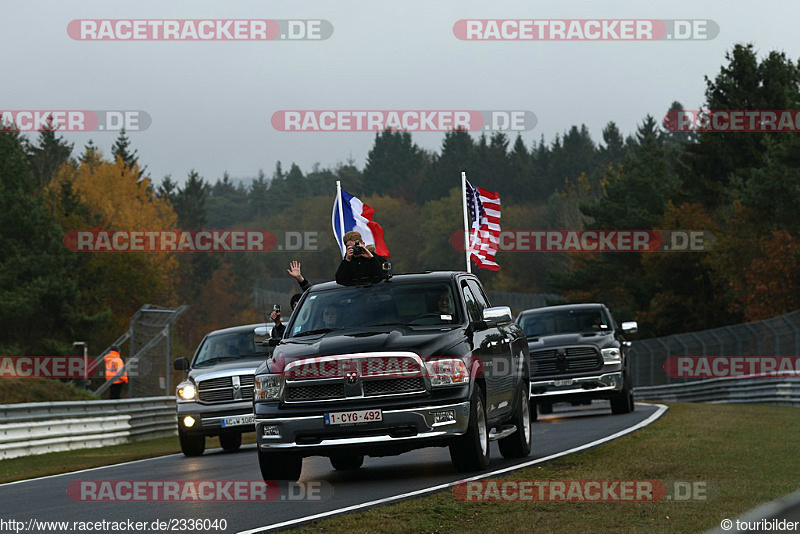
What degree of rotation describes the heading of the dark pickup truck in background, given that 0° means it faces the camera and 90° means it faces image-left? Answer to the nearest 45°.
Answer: approximately 0°

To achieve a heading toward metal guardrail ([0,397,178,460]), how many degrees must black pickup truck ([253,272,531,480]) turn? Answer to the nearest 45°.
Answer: approximately 90° to its right

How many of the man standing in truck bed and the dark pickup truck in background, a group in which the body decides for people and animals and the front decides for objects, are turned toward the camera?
2

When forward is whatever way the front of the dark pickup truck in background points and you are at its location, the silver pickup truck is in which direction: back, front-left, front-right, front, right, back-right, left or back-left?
front-right

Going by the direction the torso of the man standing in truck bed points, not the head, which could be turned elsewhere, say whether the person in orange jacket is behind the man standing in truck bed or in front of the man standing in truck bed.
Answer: behind

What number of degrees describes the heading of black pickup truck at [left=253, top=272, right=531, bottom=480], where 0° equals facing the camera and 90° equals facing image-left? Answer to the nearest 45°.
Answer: approximately 45°
